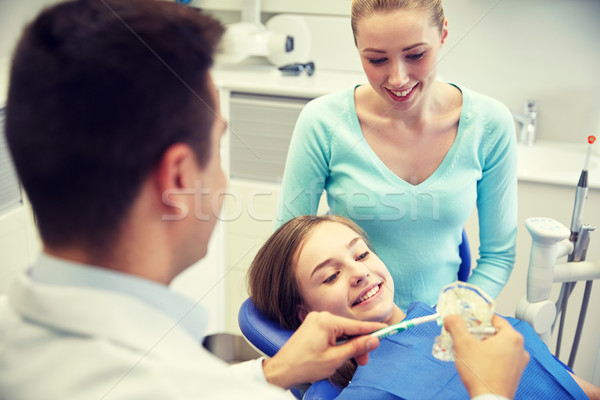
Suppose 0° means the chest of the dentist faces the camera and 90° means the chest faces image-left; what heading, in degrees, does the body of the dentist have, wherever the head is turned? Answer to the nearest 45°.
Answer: approximately 225°

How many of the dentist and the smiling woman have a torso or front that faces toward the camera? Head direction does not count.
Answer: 1

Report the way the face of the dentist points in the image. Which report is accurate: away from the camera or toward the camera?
away from the camera

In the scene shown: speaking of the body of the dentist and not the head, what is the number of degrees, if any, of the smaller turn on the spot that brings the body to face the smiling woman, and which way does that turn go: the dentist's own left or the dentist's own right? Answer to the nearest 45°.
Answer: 0° — they already face them
